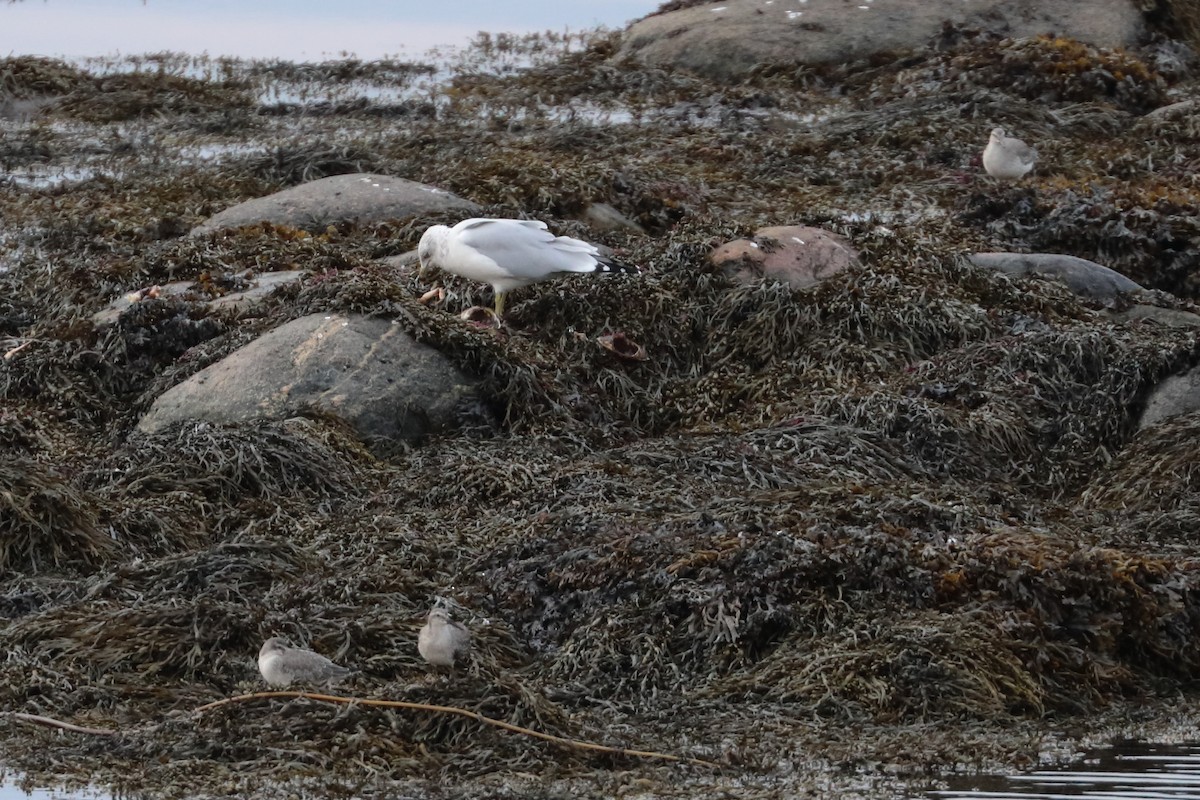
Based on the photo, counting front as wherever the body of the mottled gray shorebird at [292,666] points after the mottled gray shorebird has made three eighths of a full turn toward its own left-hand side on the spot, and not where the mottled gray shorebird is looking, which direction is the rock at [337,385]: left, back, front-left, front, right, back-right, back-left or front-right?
back-left

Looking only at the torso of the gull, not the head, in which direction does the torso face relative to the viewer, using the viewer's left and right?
facing to the left of the viewer

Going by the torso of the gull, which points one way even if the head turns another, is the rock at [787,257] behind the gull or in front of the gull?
behind

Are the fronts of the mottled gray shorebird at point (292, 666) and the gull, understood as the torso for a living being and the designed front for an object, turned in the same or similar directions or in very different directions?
same or similar directions

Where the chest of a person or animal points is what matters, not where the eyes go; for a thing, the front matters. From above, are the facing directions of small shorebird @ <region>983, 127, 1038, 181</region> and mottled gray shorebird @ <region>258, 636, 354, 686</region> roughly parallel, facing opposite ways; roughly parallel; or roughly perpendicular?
roughly parallel

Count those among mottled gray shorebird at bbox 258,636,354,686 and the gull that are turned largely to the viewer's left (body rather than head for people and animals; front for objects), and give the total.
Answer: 2

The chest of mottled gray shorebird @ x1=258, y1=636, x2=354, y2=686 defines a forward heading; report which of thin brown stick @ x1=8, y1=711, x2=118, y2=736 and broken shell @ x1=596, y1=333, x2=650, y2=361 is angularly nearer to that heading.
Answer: the thin brown stick

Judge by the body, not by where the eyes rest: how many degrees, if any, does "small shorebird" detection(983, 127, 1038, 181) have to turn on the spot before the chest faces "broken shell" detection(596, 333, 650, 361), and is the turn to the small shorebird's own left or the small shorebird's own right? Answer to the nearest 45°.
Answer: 0° — it already faces it

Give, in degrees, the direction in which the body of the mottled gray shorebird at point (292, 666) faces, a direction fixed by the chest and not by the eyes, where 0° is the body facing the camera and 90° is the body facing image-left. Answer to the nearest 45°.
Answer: approximately 90°

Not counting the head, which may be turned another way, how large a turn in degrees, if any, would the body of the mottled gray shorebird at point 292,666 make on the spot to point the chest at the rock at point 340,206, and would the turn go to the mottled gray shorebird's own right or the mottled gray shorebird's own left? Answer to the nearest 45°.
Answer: approximately 90° to the mottled gray shorebird's own right

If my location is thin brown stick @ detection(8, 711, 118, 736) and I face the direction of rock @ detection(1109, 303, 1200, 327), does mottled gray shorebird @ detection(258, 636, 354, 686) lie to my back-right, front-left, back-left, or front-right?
front-right
